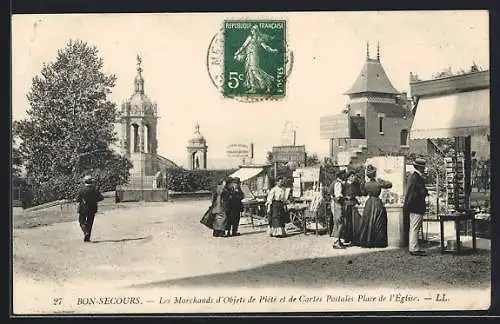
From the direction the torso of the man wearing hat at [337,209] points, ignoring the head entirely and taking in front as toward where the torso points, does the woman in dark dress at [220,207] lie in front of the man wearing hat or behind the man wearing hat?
behind

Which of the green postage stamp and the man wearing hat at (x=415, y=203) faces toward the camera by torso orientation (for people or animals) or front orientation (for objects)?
the green postage stamp

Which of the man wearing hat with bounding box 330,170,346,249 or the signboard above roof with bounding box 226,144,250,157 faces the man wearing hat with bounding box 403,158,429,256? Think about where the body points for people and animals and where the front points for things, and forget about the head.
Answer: the man wearing hat with bounding box 330,170,346,249

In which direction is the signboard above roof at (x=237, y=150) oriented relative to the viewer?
toward the camera

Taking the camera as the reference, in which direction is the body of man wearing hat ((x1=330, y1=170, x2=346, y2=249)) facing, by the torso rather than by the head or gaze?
to the viewer's right
